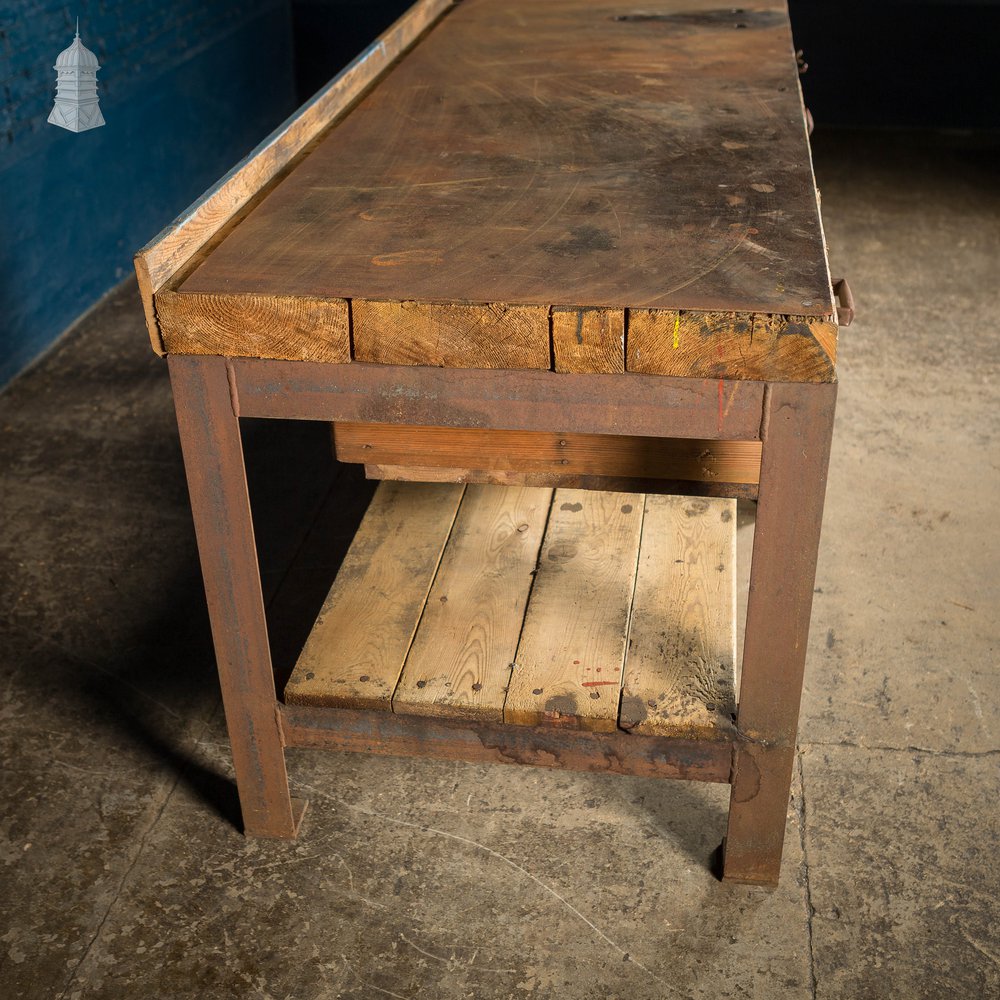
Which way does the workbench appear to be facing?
to the viewer's right
